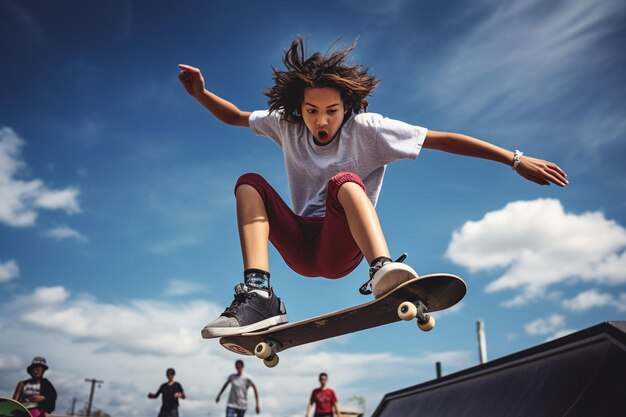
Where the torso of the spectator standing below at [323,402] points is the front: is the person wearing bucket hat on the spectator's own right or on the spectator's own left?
on the spectator's own right

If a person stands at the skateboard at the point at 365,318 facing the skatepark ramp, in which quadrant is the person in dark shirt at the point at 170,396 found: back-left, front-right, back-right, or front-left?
front-left

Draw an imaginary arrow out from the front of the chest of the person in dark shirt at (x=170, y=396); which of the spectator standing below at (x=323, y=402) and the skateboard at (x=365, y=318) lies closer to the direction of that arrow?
the skateboard

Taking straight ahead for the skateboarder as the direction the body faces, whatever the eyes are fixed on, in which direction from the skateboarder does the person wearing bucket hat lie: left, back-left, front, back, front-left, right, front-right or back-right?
back-right

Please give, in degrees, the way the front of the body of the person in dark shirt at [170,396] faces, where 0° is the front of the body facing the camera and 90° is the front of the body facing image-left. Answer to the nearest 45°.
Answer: approximately 0°

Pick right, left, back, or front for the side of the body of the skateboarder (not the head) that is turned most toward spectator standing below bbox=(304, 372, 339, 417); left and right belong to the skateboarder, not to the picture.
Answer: back

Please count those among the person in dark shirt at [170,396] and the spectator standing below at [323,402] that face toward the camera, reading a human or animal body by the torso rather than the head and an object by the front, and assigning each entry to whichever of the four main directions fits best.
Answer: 2

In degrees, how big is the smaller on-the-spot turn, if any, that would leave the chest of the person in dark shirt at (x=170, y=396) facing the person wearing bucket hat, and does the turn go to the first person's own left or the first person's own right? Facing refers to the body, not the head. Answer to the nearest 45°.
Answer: approximately 45° to the first person's own right

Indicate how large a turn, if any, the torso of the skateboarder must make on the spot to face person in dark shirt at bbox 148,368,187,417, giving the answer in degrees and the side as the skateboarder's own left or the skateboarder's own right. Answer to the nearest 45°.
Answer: approximately 135° to the skateboarder's own right
